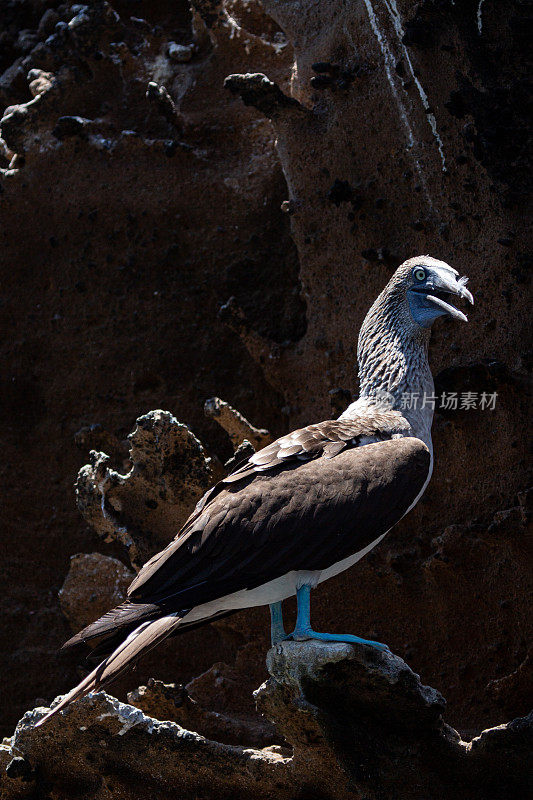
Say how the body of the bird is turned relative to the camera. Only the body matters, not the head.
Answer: to the viewer's right
